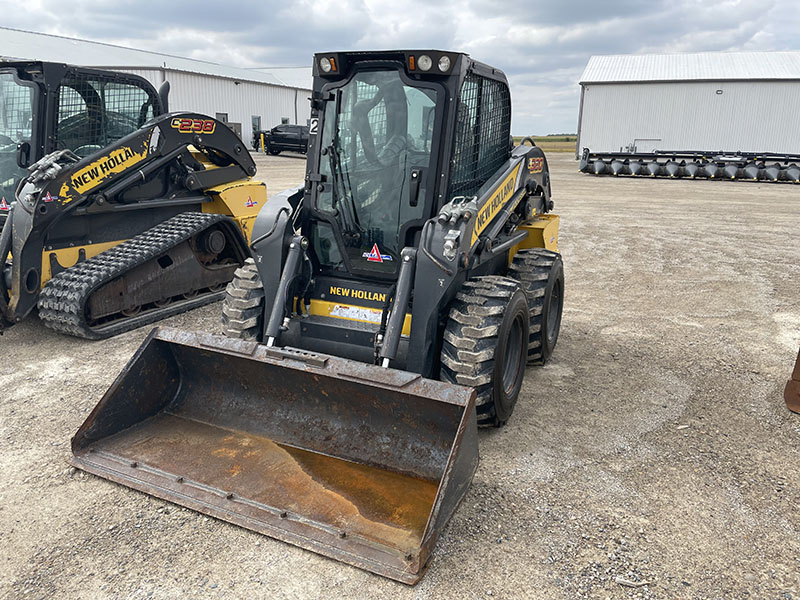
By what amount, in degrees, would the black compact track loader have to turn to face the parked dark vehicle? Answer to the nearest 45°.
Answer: approximately 135° to its right

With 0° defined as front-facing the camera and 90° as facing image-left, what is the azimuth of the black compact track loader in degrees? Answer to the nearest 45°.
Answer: approximately 45°

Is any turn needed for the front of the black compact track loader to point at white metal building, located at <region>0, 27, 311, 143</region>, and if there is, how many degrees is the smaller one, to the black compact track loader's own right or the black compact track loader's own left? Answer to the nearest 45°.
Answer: approximately 135° to the black compact track loader's own right

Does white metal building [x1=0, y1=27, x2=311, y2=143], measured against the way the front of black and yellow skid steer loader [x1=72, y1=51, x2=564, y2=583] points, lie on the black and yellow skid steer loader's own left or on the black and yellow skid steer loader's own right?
on the black and yellow skid steer loader's own right

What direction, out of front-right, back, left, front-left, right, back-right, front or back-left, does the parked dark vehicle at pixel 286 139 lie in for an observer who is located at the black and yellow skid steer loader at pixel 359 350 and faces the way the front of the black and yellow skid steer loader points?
back-right

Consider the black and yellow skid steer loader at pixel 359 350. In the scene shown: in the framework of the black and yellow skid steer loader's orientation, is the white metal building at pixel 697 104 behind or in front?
behind

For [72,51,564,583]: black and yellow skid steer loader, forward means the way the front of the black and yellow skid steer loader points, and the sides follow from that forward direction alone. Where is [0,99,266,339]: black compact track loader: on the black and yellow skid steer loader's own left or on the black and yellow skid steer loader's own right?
on the black and yellow skid steer loader's own right

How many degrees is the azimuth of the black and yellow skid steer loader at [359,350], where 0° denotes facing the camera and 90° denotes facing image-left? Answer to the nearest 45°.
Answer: approximately 45°

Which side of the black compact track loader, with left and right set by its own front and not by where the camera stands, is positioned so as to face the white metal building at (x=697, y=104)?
back
